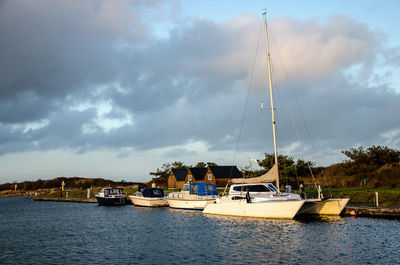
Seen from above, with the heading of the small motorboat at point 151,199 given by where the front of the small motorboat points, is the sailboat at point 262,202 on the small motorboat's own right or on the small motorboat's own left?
on the small motorboat's own left

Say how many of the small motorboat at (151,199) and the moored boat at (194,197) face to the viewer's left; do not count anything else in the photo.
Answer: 2

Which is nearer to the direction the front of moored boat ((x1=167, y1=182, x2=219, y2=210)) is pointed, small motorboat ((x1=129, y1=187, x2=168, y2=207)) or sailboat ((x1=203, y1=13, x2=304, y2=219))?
the small motorboat

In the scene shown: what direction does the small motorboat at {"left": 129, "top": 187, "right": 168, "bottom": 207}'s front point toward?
to the viewer's left

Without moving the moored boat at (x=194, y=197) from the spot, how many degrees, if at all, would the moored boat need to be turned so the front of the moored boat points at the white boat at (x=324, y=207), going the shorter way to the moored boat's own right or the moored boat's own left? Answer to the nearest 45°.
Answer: approximately 135° to the moored boat's own left

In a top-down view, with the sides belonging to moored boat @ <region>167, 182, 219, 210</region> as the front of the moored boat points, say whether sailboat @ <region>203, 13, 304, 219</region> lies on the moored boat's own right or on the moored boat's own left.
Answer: on the moored boat's own left

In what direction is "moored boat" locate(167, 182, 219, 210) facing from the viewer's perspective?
to the viewer's left

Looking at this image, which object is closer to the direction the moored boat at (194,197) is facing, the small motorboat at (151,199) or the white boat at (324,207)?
the small motorboat

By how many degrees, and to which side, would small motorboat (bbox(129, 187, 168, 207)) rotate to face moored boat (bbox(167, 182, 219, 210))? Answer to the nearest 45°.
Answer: approximately 135° to its left

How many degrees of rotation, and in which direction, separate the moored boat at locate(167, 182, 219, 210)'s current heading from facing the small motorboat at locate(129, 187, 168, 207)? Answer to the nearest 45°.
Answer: approximately 45° to its right

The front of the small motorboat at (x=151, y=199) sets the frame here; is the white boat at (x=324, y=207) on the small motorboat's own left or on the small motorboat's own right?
on the small motorboat's own left
